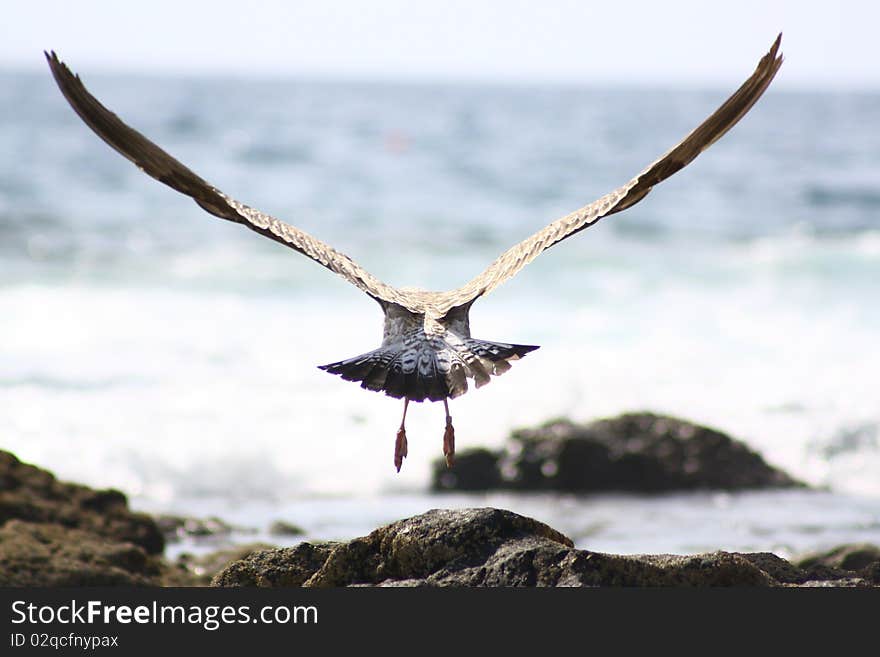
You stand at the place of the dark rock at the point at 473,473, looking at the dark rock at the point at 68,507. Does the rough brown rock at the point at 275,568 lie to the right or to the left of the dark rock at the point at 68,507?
left

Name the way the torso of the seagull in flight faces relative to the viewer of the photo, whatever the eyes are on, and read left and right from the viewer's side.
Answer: facing away from the viewer

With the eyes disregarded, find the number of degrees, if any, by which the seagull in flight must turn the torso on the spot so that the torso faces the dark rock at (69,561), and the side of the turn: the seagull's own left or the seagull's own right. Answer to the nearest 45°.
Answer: approximately 90° to the seagull's own left

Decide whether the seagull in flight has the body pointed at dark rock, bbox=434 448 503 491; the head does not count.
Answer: yes
